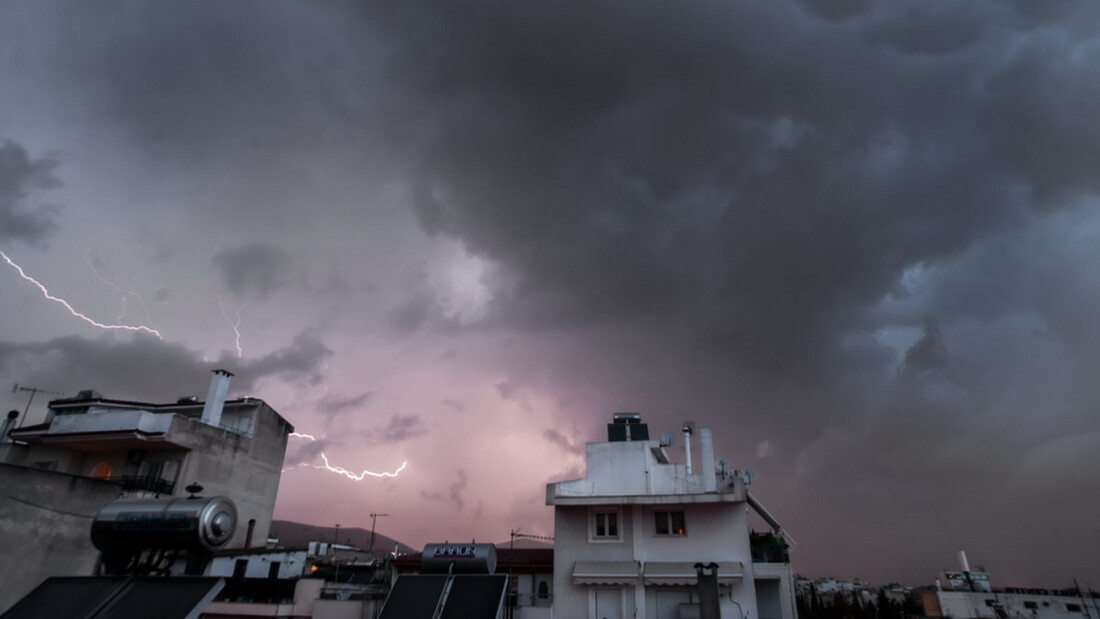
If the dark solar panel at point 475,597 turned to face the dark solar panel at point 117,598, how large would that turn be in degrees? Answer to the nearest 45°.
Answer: approximately 45° to its right

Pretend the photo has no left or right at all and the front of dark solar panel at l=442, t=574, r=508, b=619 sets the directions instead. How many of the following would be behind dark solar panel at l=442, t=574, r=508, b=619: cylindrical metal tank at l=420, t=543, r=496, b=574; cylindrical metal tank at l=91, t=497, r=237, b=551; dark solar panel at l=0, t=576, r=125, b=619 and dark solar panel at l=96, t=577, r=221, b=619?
1

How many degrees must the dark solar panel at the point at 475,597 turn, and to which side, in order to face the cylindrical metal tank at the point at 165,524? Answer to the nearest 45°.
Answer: approximately 45° to its right

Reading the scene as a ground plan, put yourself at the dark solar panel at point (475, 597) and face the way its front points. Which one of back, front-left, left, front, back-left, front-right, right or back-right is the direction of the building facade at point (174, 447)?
back-right

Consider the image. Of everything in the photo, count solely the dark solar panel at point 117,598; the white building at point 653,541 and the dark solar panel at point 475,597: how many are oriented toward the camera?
3

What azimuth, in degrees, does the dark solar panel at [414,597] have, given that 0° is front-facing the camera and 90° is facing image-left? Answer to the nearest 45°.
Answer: approximately 0°

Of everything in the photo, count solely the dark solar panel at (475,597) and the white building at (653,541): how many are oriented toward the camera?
2

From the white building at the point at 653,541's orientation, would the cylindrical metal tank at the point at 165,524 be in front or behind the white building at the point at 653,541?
in front

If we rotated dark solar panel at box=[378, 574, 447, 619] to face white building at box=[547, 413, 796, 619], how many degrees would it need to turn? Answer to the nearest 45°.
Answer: approximately 135° to its left

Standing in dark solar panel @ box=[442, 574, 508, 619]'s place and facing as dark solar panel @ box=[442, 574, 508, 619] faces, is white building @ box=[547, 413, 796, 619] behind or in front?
behind

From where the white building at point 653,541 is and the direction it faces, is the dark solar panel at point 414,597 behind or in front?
in front

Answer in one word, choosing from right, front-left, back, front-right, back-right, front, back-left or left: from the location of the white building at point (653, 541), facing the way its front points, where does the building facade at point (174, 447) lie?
right

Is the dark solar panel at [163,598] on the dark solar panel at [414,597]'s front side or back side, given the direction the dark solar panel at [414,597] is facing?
on the front side
